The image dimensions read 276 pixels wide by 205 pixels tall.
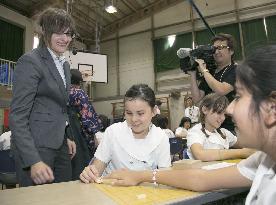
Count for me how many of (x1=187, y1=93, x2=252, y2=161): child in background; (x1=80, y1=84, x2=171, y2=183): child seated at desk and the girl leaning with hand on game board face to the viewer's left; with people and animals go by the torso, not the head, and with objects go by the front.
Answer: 1

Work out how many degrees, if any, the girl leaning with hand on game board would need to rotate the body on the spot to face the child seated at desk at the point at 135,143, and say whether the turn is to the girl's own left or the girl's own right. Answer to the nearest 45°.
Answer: approximately 45° to the girl's own right

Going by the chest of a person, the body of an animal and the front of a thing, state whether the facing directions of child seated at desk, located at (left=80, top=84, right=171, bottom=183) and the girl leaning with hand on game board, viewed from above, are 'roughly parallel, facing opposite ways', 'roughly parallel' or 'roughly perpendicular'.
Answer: roughly perpendicular

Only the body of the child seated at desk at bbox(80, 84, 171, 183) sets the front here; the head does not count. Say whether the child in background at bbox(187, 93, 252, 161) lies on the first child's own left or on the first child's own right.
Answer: on the first child's own left

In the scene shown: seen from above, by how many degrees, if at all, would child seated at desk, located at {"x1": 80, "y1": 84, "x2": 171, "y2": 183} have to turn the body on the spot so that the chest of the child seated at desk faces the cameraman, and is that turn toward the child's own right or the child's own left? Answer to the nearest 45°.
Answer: approximately 135° to the child's own left

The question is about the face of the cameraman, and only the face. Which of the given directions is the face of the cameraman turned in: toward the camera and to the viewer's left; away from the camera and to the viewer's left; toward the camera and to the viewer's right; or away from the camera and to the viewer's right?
toward the camera and to the viewer's left

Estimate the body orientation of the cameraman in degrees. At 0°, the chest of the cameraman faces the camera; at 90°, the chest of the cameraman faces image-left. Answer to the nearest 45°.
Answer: approximately 45°

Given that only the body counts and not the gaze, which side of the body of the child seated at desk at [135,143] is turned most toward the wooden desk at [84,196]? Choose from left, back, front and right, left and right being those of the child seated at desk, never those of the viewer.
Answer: front

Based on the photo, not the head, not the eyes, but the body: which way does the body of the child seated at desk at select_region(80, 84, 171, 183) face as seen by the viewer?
toward the camera

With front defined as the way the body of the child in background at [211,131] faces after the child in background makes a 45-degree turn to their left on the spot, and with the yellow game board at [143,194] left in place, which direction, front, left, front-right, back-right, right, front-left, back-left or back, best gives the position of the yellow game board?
right

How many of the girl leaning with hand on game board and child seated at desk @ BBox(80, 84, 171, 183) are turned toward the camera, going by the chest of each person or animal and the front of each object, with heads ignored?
1

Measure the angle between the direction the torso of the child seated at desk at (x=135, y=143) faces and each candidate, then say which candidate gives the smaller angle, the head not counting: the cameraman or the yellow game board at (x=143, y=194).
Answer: the yellow game board

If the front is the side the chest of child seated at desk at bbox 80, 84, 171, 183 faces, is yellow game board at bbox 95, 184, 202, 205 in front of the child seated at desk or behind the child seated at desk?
in front

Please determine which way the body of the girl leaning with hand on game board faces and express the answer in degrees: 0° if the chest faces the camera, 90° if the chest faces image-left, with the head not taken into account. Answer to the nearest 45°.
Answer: approximately 90°

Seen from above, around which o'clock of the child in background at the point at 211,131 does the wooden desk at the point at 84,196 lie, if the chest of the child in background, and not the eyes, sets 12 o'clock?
The wooden desk is roughly at 2 o'clock from the child in background.
